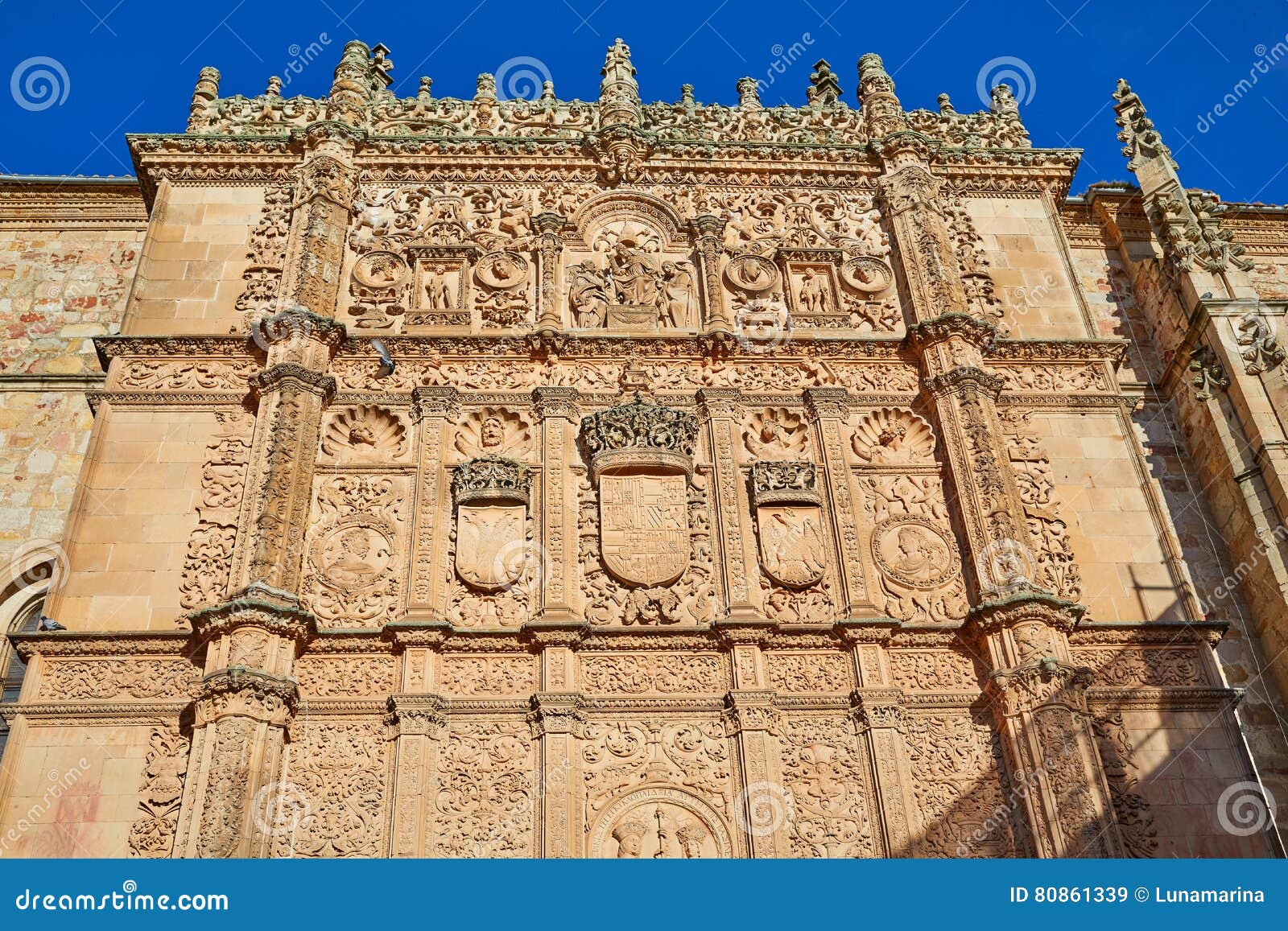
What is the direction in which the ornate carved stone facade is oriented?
toward the camera
